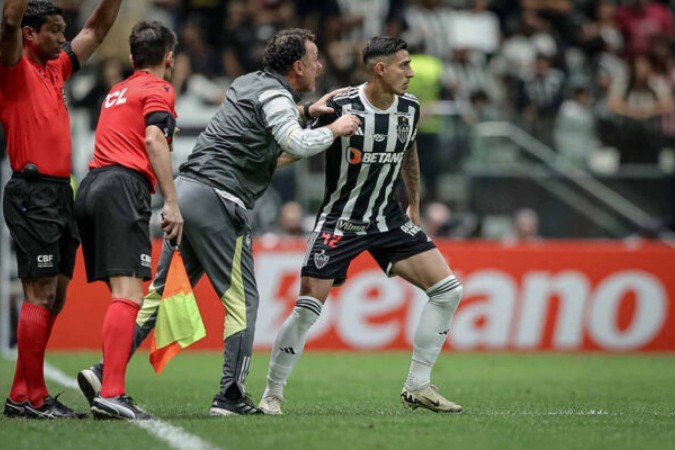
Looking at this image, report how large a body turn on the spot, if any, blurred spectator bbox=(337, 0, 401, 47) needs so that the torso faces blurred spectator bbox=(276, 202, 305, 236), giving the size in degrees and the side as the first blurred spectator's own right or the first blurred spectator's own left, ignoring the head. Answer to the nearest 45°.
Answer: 0° — they already face them

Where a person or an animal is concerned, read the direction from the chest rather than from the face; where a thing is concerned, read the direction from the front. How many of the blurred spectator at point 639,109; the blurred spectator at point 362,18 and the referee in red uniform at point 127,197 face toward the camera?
2

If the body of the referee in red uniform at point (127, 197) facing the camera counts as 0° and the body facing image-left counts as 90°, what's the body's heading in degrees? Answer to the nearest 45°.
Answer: approximately 225°

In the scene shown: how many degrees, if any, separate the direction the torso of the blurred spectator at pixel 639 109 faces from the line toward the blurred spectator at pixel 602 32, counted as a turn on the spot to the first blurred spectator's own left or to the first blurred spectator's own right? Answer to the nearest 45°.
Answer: approximately 180°

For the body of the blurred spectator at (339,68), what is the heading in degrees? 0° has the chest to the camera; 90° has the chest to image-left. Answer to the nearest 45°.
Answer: approximately 0°

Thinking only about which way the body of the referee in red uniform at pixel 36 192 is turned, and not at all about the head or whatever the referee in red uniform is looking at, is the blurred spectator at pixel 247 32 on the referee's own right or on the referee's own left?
on the referee's own left

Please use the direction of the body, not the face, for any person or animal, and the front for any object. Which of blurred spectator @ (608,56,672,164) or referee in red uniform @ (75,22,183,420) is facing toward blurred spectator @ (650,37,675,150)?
the referee in red uniform

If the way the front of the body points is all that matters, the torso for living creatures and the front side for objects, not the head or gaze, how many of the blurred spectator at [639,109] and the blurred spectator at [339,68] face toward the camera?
2

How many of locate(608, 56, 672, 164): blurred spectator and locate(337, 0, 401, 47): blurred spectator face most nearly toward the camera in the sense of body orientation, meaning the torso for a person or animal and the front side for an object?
2

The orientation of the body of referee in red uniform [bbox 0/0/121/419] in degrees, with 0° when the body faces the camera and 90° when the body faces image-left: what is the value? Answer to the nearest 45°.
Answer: approximately 315°
